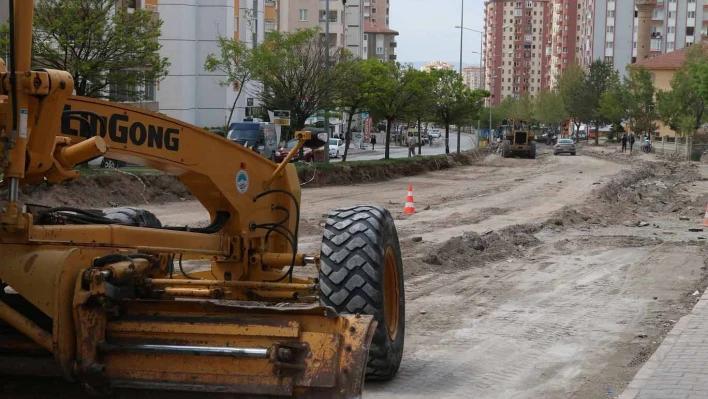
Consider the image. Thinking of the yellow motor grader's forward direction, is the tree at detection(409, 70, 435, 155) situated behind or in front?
in front

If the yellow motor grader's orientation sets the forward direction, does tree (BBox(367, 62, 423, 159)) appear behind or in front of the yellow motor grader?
in front

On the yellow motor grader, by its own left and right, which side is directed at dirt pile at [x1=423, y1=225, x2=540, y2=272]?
front

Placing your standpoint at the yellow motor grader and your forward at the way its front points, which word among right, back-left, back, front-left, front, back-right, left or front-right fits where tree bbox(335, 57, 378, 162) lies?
front-left

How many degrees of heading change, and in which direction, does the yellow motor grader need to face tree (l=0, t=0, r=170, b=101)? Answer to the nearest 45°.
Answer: approximately 45° to its left

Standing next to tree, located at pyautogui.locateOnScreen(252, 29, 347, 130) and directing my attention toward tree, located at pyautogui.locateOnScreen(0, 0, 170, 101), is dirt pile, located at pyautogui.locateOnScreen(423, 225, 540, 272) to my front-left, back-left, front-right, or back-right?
front-left

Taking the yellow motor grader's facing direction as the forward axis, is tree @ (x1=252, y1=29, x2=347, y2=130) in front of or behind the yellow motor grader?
in front

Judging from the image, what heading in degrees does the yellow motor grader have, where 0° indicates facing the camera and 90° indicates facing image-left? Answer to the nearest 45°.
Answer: approximately 225°

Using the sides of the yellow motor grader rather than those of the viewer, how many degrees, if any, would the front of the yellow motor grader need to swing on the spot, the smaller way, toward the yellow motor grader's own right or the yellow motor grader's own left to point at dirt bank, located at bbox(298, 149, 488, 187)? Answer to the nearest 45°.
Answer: approximately 45° to the yellow motor grader's own left
